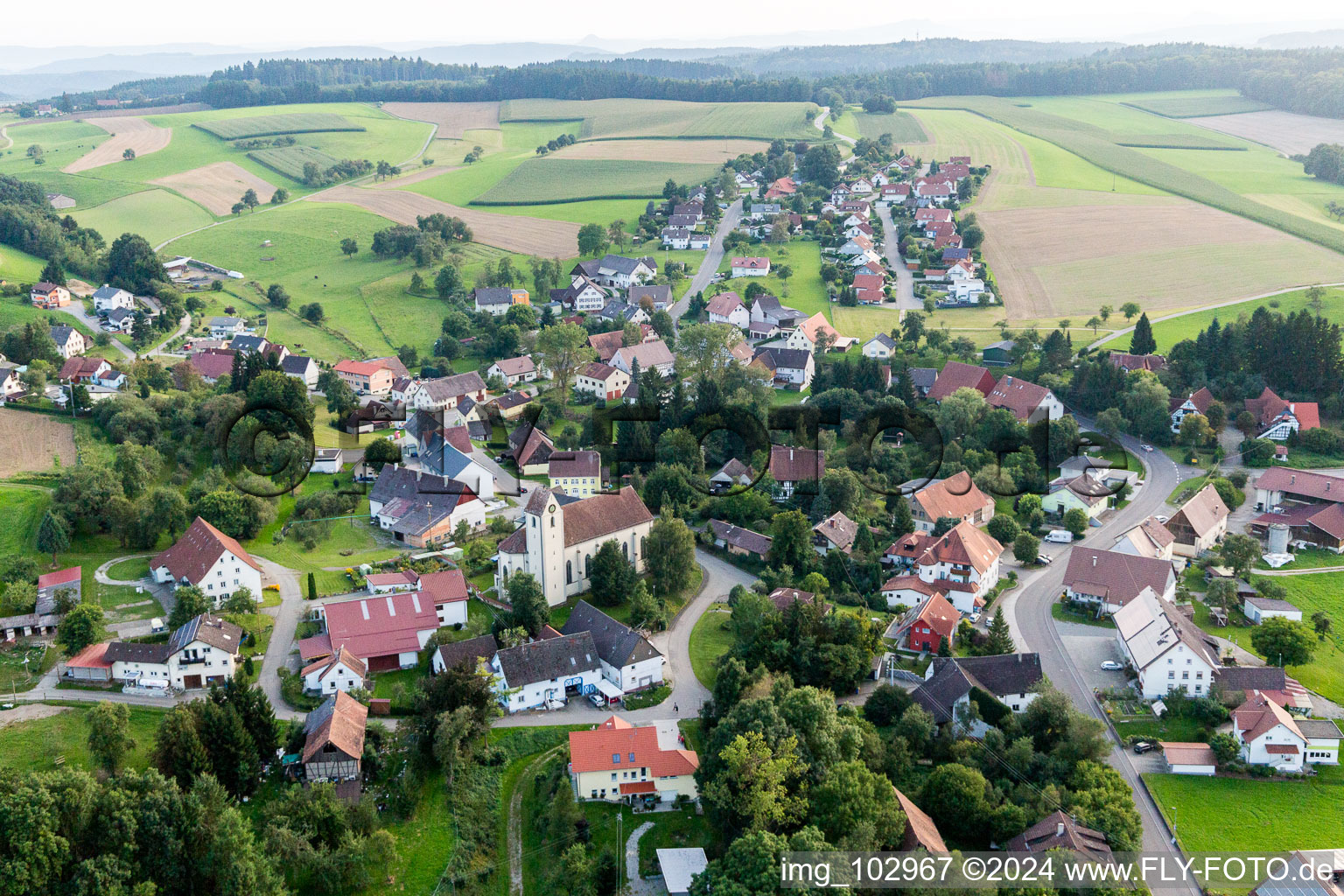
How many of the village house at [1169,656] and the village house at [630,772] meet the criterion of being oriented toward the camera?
2

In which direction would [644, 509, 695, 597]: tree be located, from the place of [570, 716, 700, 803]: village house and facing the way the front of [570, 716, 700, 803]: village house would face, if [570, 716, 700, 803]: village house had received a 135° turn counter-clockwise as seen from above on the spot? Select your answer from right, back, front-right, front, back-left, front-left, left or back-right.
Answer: front-left

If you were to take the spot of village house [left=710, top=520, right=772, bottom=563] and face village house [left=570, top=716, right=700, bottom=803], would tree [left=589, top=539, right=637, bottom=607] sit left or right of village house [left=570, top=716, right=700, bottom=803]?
right

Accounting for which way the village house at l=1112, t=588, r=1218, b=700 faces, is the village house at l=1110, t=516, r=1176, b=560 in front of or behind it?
behind

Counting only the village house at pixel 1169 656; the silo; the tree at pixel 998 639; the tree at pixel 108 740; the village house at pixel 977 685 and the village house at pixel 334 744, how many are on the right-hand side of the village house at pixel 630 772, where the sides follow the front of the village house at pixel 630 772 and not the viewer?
2

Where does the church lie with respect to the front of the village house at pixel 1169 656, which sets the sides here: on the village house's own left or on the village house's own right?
on the village house's own right

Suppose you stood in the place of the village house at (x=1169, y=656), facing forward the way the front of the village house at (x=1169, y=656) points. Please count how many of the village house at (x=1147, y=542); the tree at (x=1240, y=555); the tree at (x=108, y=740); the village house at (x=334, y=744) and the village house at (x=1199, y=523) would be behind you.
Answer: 3

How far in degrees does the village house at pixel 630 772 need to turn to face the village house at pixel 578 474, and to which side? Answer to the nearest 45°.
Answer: approximately 180°

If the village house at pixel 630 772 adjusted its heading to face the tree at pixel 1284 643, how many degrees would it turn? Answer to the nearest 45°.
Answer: approximately 90° to its left

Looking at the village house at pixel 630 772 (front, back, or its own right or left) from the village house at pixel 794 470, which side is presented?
back

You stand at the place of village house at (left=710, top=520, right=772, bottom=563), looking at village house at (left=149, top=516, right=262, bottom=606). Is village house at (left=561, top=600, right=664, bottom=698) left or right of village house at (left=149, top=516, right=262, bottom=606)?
left

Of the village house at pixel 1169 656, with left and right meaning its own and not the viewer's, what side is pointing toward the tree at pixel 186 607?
right

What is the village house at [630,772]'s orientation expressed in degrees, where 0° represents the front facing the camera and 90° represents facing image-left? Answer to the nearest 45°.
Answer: approximately 0°
